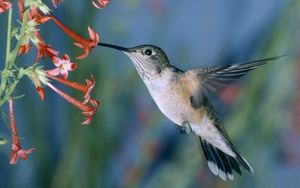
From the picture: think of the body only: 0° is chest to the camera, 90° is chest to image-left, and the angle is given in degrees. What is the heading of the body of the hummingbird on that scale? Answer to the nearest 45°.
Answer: approximately 90°
